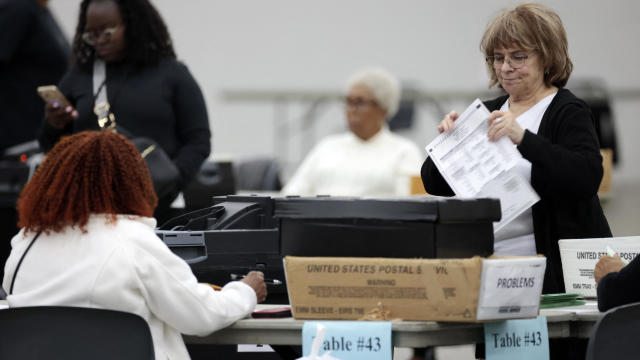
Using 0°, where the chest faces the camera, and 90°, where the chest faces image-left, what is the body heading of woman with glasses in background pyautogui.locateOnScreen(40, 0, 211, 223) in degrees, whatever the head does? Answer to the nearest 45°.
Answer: approximately 45°

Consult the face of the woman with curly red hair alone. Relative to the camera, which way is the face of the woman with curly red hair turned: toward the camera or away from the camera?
away from the camera

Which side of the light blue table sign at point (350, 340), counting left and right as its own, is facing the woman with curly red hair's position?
right

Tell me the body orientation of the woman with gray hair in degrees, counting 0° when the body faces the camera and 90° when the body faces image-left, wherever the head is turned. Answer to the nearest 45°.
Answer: approximately 45°
